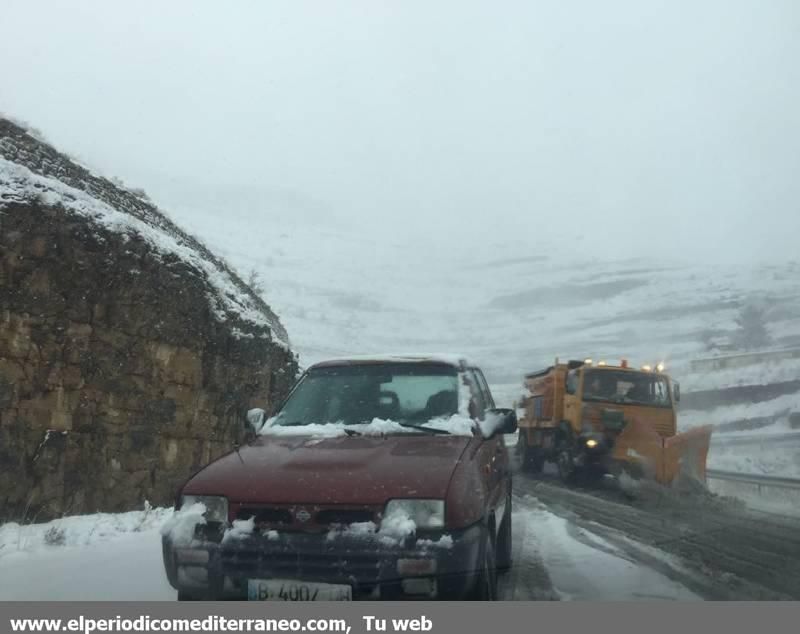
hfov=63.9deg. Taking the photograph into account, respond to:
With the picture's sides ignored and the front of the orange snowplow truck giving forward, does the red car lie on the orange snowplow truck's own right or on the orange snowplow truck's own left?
on the orange snowplow truck's own right

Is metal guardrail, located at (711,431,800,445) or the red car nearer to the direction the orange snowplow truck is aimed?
the red car

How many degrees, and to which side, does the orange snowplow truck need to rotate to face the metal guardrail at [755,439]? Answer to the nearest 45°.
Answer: approximately 90° to its left

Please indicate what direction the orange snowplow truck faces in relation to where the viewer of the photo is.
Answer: facing the viewer and to the right of the viewer

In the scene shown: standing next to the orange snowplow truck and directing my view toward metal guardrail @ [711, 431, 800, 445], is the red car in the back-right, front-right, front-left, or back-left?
back-right
